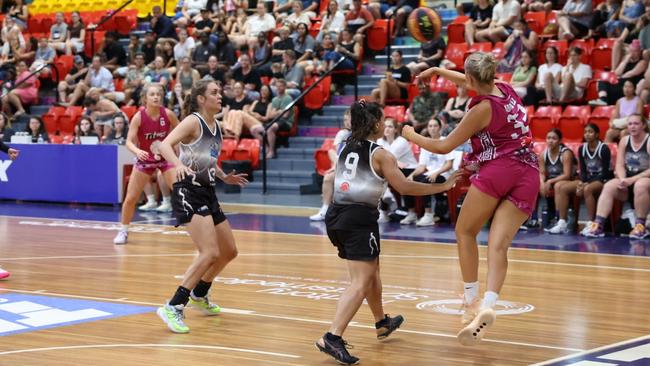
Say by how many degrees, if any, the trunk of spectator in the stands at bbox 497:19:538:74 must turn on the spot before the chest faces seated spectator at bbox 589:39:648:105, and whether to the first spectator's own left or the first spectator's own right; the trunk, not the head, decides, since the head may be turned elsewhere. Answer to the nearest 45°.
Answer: approximately 90° to the first spectator's own left

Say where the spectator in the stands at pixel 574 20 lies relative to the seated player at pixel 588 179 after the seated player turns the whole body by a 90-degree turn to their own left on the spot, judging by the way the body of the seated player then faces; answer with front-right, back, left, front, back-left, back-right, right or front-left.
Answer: back-left

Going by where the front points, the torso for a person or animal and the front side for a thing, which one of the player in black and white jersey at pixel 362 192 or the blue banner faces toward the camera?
the blue banner

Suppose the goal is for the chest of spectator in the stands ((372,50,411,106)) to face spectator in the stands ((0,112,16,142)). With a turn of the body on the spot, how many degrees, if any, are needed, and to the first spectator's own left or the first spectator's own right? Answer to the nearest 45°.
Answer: approximately 45° to the first spectator's own right

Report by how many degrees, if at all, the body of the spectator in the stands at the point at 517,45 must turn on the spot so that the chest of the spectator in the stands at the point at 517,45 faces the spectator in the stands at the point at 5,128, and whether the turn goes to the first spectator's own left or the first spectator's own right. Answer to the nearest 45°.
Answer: approximately 45° to the first spectator's own right

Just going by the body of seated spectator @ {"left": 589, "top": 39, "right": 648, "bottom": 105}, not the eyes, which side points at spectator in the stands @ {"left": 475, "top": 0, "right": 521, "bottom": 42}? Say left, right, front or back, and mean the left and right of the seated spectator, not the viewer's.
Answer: right

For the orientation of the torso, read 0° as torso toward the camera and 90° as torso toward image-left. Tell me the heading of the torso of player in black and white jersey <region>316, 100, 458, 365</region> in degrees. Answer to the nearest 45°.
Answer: approximately 225°

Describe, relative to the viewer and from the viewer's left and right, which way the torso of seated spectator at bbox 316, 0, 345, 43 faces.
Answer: facing the viewer and to the left of the viewer

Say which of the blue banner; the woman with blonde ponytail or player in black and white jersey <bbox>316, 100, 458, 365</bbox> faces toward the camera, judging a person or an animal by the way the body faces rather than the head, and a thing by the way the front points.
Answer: the blue banner

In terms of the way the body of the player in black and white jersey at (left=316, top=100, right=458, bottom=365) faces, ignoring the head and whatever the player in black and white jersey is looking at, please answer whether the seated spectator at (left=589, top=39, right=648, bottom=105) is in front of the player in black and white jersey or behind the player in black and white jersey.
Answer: in front

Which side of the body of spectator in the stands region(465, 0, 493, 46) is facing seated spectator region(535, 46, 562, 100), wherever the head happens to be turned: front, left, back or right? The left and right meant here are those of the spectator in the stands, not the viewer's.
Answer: left
